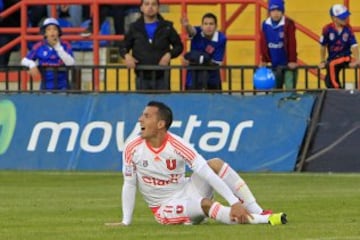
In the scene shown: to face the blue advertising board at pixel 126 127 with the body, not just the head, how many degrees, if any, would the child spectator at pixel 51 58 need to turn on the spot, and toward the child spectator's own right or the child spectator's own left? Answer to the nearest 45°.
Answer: approximately 45° to the child spectator's own left

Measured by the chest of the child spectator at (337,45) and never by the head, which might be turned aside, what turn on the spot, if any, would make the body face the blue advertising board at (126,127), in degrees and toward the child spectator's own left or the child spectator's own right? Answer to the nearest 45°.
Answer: approximately 45° to the child spectator's own right

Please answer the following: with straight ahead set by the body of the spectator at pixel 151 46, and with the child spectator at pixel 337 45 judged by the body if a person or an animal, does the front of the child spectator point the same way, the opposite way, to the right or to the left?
the same way

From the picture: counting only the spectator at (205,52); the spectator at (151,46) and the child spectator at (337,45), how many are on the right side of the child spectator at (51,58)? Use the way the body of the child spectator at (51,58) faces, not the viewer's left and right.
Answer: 0

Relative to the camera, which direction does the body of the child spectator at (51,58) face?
toward the camera

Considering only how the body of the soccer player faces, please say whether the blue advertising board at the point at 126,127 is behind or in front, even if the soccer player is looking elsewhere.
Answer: behind

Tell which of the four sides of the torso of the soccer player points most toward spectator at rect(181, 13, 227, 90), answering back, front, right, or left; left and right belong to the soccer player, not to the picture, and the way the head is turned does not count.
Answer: back

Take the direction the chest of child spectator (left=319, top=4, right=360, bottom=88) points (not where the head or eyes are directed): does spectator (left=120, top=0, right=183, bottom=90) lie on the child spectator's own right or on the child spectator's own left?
on the child spectator's own right

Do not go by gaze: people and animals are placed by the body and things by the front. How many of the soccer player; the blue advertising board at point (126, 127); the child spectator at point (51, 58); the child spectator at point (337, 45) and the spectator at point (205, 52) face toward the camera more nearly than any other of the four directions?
5

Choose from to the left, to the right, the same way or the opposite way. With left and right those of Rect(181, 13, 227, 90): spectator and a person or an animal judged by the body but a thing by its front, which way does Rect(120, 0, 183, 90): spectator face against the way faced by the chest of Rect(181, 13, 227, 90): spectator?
the same way

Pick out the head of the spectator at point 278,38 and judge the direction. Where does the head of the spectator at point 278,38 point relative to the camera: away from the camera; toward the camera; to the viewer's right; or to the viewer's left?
toward the camera

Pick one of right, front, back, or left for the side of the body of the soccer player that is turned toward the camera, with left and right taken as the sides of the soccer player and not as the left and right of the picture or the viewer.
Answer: front

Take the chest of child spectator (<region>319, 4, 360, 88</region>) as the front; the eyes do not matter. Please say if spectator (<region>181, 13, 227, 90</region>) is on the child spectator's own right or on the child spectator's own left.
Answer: on the child spectator's own right

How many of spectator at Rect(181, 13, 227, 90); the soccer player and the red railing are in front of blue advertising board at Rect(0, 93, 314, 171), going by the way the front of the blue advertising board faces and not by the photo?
1

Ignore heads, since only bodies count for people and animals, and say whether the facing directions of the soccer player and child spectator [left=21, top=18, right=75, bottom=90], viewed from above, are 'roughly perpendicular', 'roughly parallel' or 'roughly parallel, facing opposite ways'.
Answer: roughly parallel

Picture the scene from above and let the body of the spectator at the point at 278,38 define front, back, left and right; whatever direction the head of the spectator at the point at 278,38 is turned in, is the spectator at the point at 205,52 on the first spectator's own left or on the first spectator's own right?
on the first spectator's own right

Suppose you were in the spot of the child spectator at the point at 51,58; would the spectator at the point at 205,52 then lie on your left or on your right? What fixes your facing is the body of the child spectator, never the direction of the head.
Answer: on your left

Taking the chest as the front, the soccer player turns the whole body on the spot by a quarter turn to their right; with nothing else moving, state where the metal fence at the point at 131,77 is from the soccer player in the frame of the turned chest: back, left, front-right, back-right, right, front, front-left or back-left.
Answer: right
